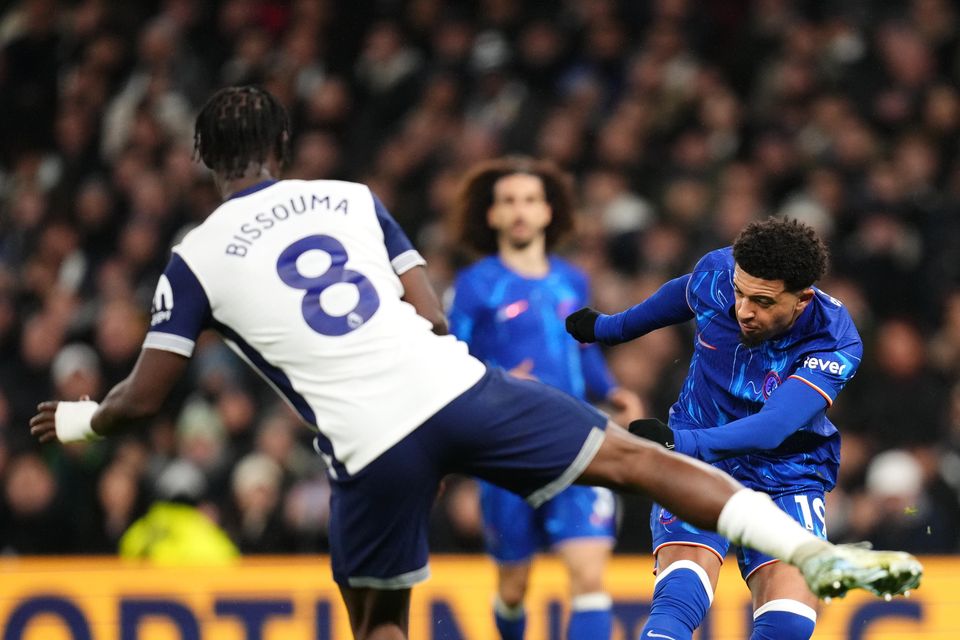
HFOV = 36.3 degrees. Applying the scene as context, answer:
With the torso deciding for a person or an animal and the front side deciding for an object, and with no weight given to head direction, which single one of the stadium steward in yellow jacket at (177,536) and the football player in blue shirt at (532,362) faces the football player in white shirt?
the football player in blue shirt

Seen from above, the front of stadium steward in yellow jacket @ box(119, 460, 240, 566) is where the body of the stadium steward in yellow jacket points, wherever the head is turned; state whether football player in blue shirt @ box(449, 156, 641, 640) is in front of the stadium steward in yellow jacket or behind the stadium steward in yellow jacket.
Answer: behind

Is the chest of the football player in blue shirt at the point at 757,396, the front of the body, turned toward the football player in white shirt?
yes

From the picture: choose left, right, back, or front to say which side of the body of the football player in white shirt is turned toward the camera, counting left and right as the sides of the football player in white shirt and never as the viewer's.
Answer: back

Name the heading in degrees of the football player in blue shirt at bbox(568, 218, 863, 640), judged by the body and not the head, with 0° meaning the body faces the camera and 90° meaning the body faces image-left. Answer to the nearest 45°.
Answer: approximately 45°

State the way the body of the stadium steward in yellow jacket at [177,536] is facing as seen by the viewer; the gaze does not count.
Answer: away from the camera

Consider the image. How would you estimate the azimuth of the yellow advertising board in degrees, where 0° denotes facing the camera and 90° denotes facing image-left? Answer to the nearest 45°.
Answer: approximately 0°

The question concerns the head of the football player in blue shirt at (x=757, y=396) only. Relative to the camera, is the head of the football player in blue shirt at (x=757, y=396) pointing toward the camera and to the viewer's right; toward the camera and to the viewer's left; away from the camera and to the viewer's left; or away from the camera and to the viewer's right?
toward the camera and to the viewer's left

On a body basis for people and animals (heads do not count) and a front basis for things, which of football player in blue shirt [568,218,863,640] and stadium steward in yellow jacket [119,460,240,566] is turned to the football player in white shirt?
the football player in blue shirt

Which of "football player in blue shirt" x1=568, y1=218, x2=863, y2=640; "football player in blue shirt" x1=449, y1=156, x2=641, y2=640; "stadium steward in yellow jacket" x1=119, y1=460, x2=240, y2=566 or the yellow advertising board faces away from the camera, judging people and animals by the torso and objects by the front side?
the stadium steward in yellow jacket

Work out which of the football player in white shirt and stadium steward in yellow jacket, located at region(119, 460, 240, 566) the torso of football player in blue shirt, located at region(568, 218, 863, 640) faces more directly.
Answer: the football player in white shirt

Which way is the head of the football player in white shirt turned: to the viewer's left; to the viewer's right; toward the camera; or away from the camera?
away from the camera

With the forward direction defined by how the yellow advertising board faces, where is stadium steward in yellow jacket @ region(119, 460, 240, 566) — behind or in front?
behind

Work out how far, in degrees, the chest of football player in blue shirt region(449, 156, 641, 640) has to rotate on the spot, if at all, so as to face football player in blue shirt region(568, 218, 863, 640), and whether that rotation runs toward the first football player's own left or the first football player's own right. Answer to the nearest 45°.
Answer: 0° — they already face them
